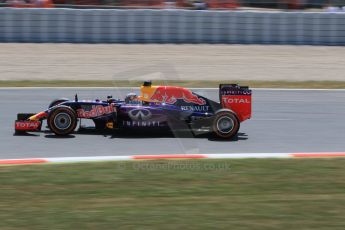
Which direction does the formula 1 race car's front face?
to the viewer's left
